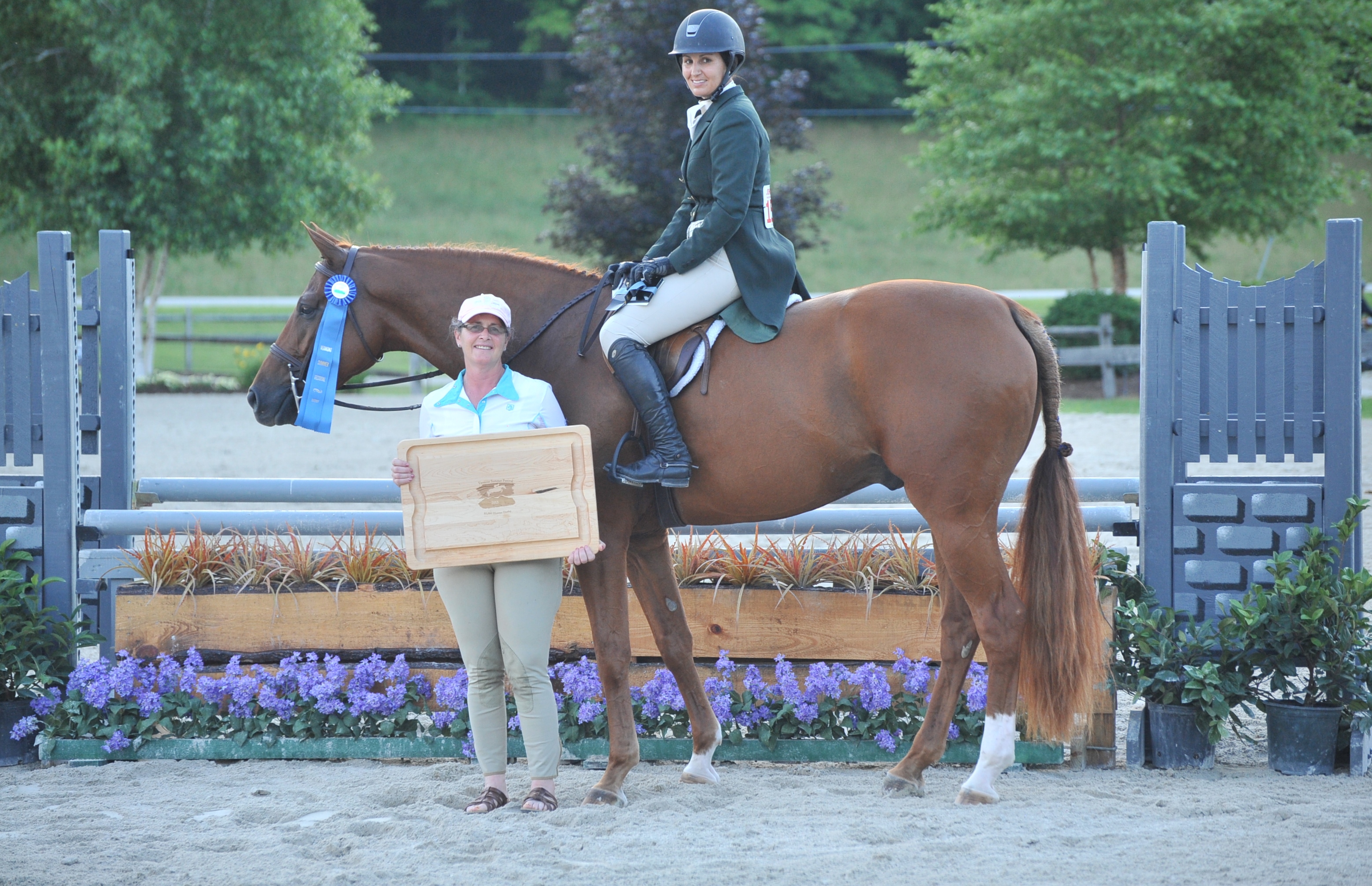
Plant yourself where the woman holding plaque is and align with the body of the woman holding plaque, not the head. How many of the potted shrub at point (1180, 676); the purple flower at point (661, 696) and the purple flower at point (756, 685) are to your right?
0

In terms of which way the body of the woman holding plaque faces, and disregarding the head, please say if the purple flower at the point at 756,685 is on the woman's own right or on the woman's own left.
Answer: on the woman's own left

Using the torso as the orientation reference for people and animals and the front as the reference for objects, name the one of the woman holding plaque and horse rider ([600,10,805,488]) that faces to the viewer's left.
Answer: the horse rider

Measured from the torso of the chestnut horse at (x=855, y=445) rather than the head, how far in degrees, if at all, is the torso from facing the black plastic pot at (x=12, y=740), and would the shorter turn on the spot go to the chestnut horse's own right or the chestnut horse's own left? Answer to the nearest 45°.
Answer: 0° — it already faces it

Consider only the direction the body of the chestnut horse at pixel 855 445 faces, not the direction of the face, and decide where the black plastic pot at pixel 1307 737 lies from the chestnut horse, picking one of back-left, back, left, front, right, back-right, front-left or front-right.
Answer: back

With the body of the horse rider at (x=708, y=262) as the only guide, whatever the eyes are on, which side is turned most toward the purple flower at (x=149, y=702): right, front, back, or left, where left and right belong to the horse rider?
front

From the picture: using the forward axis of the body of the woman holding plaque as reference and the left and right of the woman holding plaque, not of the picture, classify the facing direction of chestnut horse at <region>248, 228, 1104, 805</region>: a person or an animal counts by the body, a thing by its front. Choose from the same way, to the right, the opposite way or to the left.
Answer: to the right

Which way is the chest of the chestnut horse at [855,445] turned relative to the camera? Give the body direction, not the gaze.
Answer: to the viewer's left

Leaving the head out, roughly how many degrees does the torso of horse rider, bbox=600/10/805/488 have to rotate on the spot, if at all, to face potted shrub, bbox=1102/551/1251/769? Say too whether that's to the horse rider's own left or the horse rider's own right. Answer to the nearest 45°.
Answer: approximately 180°

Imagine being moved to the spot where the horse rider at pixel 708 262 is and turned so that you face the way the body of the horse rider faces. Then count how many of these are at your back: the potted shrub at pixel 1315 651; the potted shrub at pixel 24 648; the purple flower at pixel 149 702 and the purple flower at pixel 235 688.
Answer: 1

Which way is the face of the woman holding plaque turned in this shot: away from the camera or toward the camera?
toward the camera

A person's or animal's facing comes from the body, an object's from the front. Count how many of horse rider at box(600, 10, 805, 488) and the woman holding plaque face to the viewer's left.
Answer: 1

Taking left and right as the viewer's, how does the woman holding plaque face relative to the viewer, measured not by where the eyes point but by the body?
facing the viewer

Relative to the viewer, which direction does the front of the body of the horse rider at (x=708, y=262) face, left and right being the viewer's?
facing to the left of the viewer

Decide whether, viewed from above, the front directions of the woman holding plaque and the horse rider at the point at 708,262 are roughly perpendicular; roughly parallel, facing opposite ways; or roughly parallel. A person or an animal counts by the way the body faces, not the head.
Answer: roughly perpendicular

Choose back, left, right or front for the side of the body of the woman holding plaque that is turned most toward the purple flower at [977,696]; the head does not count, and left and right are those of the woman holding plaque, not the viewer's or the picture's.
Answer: left
